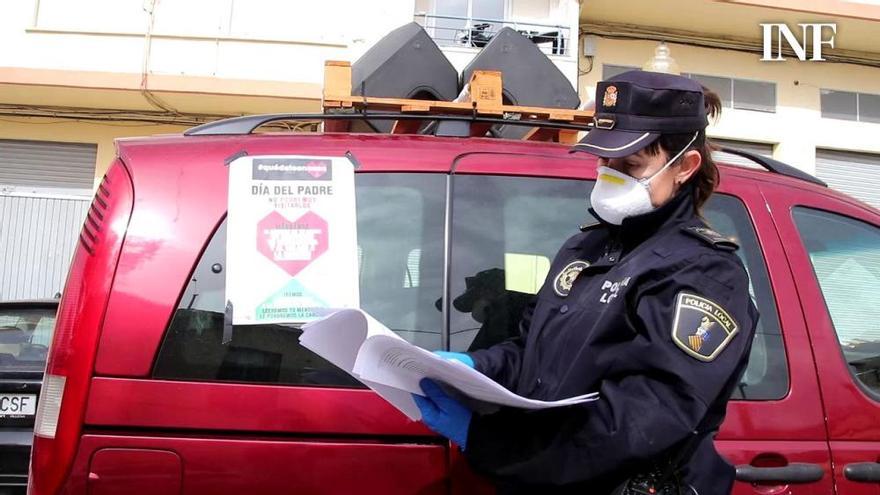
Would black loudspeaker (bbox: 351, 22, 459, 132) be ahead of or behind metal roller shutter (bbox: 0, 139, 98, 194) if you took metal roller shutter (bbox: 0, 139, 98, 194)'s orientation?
ahead

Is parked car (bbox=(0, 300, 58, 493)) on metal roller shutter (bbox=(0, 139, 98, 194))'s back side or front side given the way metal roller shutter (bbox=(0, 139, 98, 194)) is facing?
on the front side

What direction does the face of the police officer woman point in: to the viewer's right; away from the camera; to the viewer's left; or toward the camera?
to the viewer's left

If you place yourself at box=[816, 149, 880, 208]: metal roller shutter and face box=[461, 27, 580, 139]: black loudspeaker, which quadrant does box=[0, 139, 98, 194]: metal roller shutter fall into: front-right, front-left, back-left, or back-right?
front-right

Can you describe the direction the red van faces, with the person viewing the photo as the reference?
facing to the right of the viewer

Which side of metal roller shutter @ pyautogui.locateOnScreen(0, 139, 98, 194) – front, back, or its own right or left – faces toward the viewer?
front

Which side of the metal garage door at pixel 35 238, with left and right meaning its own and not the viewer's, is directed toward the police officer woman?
front

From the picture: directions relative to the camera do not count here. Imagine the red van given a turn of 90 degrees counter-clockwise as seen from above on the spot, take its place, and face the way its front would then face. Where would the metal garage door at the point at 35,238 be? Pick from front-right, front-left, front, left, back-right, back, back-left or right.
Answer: front-left

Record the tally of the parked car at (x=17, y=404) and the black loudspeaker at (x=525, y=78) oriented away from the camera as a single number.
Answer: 1

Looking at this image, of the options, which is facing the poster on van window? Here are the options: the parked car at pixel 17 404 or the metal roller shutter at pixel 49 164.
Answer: the metal roller shutter

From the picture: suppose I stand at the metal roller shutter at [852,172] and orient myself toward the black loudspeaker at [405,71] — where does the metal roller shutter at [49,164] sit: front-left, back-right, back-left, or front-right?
front-right
